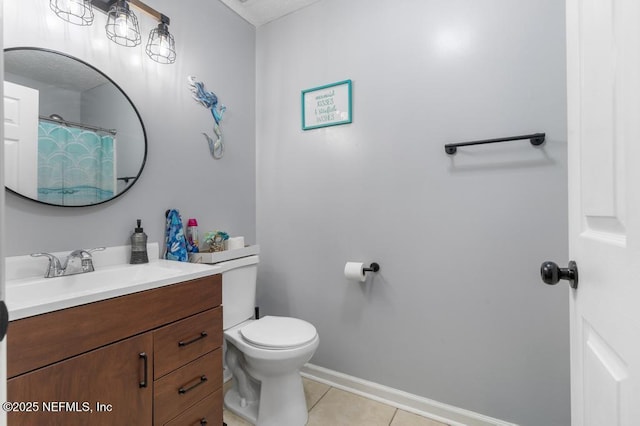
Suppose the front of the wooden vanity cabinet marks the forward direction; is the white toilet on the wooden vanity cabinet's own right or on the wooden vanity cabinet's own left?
on the wooden vanity cabinet's own left

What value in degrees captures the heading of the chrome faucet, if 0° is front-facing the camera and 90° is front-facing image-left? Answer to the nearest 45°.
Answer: approximately 315°

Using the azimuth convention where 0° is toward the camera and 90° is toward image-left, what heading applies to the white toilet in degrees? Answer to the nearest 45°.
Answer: approximately 315°

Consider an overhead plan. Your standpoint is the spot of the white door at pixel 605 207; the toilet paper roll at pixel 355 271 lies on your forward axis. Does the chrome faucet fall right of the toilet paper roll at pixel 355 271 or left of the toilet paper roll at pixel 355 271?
left
